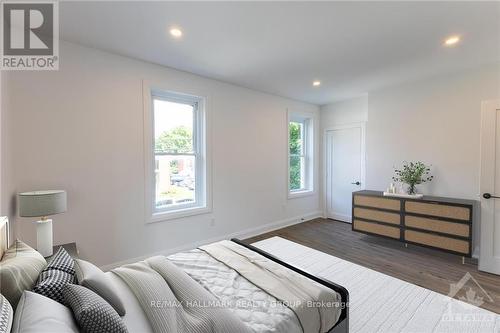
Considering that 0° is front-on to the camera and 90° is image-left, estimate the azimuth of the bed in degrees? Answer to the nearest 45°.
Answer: approximately 225°

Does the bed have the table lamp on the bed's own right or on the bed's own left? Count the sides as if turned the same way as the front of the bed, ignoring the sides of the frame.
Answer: on the bed's own left

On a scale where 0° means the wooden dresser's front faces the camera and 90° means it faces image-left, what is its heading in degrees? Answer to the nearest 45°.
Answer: approximately 45°

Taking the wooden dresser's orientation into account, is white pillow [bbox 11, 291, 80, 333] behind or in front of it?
in front

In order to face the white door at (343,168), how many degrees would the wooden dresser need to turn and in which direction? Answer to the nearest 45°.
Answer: approximately 90° to its right

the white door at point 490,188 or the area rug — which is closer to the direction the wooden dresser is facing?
the area rug

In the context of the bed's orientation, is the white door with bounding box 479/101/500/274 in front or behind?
in front

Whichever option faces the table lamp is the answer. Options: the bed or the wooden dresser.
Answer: the wooden dresser

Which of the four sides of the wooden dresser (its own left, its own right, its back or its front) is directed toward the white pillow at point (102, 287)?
front

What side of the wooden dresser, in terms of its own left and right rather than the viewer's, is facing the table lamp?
front

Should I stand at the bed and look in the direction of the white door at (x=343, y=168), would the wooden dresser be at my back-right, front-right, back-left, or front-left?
front-right
